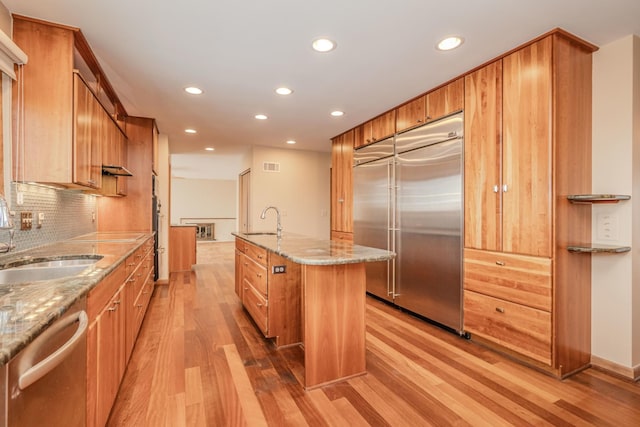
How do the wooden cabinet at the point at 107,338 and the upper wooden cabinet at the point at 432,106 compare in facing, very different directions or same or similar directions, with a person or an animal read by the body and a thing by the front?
very different directions

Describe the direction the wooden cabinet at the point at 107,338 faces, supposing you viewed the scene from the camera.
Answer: facing to the right of the viewer

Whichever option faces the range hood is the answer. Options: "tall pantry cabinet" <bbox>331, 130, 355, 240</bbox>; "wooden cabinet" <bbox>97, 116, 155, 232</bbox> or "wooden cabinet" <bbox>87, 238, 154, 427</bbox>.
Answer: the tall pantry cabinet

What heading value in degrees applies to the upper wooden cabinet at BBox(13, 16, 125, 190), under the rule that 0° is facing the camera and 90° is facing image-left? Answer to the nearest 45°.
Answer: approximately 270°

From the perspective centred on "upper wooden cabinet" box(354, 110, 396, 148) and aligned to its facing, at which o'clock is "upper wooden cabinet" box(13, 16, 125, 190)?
"upper wooden cabinet" box(13, 16, 125, 190) is roughly at 12 o'clock from "upper wooden cabinet" box(354, 110, 396, 148).

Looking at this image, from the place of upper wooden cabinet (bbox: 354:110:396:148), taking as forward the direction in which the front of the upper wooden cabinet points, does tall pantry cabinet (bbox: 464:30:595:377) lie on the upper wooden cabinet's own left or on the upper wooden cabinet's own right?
on the upper wooden cabinet's own left

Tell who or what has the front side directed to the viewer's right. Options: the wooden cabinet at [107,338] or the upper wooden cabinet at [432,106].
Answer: the wooden cabinet

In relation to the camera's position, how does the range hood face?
facing to the right of the viewer

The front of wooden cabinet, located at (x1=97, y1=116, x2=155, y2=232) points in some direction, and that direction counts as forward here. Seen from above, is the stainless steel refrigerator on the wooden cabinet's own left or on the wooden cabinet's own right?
on the wooden cabinet's own right

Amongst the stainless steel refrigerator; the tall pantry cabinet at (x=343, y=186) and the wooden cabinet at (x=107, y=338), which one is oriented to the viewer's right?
the wooden cabinet

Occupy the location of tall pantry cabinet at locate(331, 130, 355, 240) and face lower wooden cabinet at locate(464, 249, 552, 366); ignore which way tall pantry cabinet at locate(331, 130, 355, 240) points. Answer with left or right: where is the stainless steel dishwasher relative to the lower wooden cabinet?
right

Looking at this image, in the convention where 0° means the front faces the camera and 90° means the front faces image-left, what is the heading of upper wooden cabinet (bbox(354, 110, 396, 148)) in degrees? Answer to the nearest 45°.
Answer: approximately 45°
